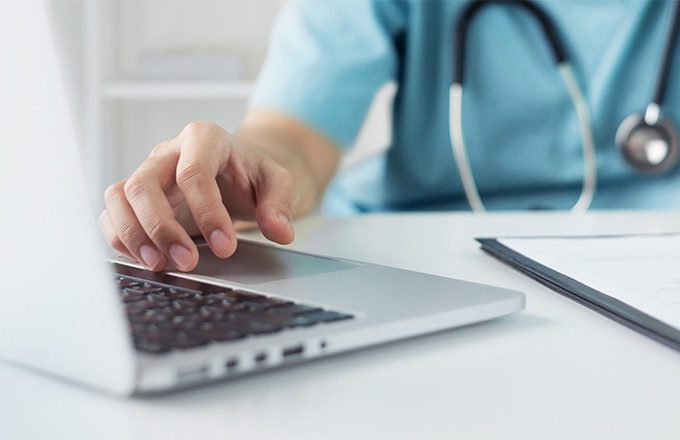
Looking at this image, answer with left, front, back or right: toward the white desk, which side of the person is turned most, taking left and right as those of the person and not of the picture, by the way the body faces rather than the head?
front

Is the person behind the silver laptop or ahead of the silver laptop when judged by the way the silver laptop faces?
ahead

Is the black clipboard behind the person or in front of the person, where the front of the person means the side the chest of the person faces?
in front

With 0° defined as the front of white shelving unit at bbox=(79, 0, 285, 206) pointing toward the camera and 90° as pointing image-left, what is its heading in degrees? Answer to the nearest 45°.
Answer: approximately 0°

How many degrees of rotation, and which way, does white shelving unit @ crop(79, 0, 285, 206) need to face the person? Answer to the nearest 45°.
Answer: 0° — it already faces them

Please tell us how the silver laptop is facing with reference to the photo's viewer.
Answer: facing away from the viewer and to the right of the viewer

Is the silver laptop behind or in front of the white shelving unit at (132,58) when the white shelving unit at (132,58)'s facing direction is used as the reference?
in front

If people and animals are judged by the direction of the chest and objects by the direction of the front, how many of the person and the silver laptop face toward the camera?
1
